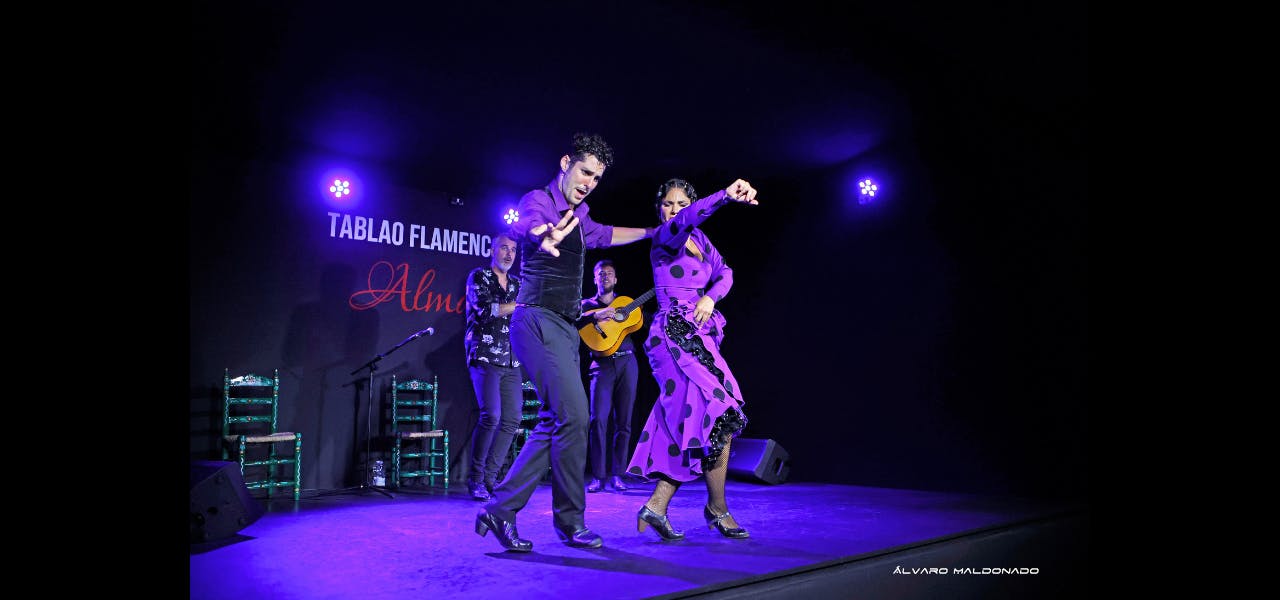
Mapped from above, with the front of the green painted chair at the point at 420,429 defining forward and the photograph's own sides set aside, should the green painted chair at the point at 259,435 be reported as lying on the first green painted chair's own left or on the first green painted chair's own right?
on the first green painted chair's own right

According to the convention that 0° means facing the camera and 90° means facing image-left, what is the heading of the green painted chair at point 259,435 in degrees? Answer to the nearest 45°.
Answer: approximately 315°

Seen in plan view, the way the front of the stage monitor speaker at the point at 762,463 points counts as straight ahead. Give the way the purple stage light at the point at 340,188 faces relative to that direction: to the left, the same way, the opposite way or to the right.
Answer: to the left

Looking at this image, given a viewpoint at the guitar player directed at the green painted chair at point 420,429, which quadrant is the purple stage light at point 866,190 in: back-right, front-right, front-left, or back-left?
back-right

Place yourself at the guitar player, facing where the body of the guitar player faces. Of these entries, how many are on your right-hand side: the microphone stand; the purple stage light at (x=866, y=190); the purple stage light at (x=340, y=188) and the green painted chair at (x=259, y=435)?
3

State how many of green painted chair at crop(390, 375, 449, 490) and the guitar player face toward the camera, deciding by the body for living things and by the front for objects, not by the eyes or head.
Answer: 2

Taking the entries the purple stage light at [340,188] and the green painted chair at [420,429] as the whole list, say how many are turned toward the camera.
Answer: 2

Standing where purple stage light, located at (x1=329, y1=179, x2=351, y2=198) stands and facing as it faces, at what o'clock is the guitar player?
The guitar player is roughly at 10 o'clock from the purple stage light.

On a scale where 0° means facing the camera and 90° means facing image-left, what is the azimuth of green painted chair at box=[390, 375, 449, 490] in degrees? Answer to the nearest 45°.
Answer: approximately 0°

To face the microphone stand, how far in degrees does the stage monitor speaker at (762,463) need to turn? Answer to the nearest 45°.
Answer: approximately 45° to its right

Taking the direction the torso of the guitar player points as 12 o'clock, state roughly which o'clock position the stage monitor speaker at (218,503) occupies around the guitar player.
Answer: The stage monitor speaker is roughly at 1 o'clock from the guitar player.

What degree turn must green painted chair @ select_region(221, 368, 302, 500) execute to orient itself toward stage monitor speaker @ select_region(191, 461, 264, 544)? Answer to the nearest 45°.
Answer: approximately 45° to its right
